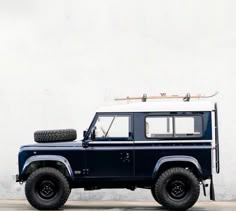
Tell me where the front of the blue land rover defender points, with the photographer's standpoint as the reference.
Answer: facing to the left of the viewer
